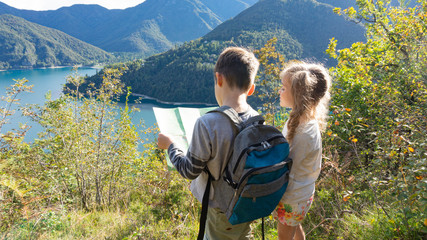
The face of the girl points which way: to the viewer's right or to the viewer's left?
to the viewer's left

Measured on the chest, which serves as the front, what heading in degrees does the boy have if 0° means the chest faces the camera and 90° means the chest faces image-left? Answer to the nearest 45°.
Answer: approximately 135°
